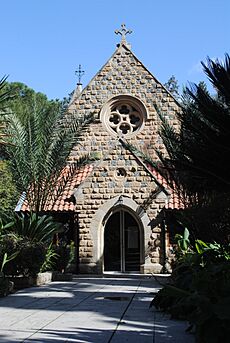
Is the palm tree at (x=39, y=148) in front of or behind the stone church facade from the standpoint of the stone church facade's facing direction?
in front

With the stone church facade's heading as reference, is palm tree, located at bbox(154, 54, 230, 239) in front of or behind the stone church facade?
in front

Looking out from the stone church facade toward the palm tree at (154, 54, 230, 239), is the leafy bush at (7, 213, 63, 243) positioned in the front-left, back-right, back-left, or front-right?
front-right

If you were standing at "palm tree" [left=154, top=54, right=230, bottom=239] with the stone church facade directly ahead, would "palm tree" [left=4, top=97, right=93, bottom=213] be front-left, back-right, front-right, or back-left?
front-left

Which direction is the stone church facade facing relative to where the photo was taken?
toward the camera

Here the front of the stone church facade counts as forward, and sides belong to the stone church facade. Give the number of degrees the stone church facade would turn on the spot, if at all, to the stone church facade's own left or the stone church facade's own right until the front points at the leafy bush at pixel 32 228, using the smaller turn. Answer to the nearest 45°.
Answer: approximately 45° to the stone church facade's own right
